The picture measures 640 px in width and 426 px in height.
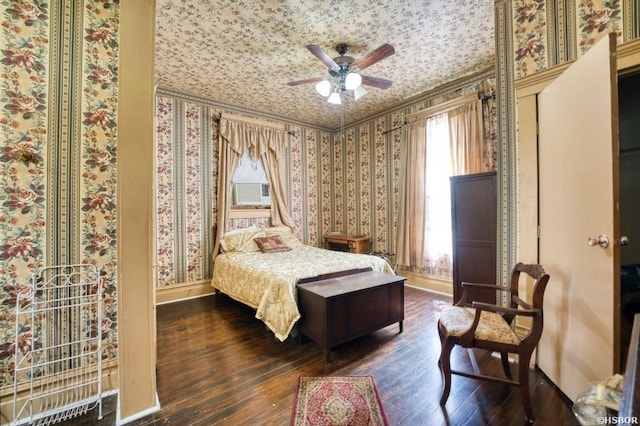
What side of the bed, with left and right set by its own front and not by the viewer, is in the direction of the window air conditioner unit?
back

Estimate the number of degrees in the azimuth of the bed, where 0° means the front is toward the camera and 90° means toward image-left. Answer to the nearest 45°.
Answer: approximately 315°

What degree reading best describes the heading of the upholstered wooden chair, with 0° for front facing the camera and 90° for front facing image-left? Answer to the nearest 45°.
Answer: approximately 90°

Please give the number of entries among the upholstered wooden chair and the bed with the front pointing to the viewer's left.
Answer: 1

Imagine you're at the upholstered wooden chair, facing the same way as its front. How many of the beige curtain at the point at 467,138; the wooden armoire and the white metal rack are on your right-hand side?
2

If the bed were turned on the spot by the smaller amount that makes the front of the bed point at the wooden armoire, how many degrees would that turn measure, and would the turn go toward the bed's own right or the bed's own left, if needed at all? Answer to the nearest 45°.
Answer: approximately 45° to the bed's own left

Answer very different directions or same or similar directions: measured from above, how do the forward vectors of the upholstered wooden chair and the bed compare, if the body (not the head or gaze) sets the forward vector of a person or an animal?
very different directions
